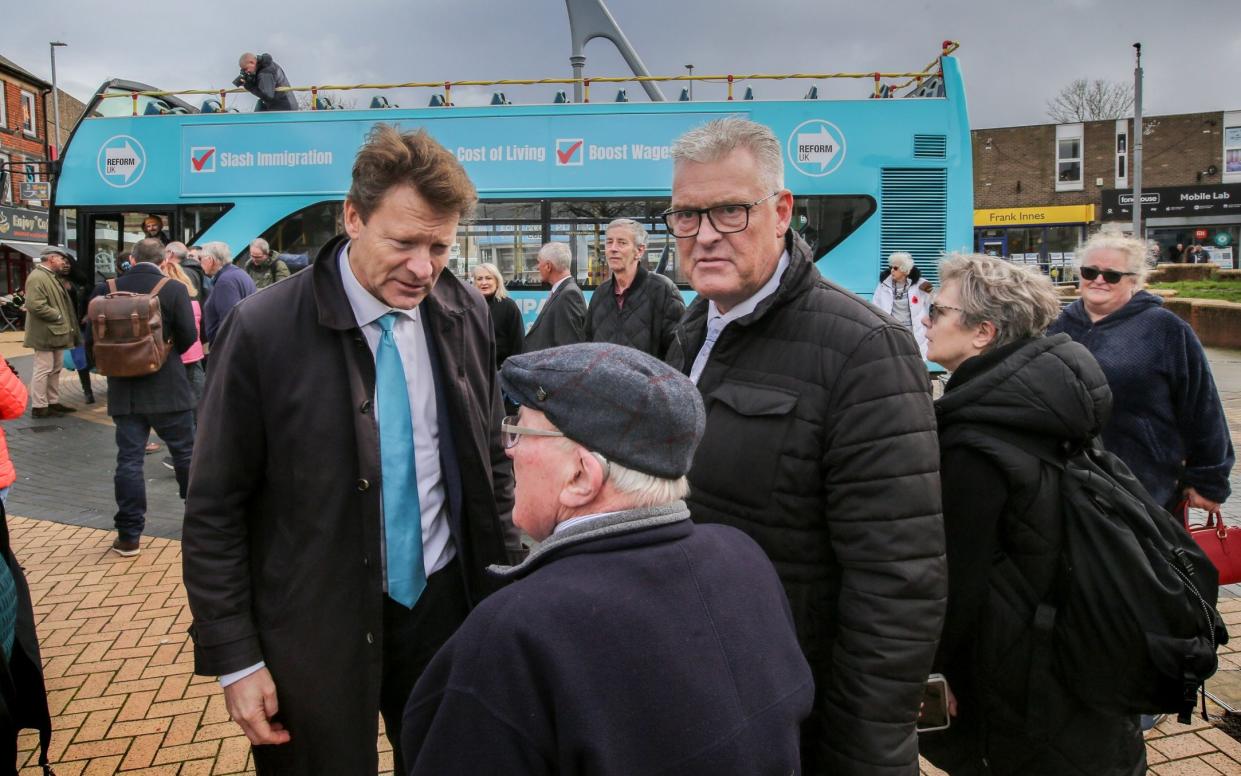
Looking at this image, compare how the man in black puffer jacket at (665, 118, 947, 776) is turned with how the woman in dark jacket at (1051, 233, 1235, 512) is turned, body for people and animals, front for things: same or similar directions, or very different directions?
same or similar directions

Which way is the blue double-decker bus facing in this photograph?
to the viewer's left

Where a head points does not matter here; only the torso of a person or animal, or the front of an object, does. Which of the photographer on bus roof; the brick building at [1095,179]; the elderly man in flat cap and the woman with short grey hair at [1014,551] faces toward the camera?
the brick building

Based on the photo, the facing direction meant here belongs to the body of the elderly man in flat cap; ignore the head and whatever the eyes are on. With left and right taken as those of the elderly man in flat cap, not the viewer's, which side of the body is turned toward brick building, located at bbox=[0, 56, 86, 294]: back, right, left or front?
front

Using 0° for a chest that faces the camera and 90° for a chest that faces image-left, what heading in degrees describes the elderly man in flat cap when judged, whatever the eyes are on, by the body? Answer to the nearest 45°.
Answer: approximately 135°

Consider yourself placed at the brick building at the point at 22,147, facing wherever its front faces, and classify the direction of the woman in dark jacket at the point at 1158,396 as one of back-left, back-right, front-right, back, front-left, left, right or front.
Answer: front-right

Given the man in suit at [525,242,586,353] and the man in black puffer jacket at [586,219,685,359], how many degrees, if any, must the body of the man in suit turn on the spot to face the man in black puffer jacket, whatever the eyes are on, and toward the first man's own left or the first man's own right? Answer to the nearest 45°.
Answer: approximately 135° to the first man's own left

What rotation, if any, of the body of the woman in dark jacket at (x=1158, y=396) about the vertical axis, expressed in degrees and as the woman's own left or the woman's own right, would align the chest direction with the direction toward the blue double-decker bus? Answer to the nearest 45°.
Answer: approximately 90° to the woman's own right

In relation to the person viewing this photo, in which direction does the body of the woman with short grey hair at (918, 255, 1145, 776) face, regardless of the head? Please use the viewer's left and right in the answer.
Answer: facing to the left of the viewer

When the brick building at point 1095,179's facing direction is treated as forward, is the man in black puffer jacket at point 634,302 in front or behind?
in front

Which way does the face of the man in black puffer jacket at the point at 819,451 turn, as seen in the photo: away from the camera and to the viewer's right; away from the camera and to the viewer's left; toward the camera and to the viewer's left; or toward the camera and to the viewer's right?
toward the camera and to the viewer's left

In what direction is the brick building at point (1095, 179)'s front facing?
toward the camera

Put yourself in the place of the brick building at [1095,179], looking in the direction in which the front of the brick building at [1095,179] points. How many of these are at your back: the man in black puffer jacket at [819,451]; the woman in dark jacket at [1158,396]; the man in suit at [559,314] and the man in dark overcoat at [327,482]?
0

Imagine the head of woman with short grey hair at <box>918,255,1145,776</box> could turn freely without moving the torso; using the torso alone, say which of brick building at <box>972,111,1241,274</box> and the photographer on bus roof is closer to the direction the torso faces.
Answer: the photographer on bus roof
